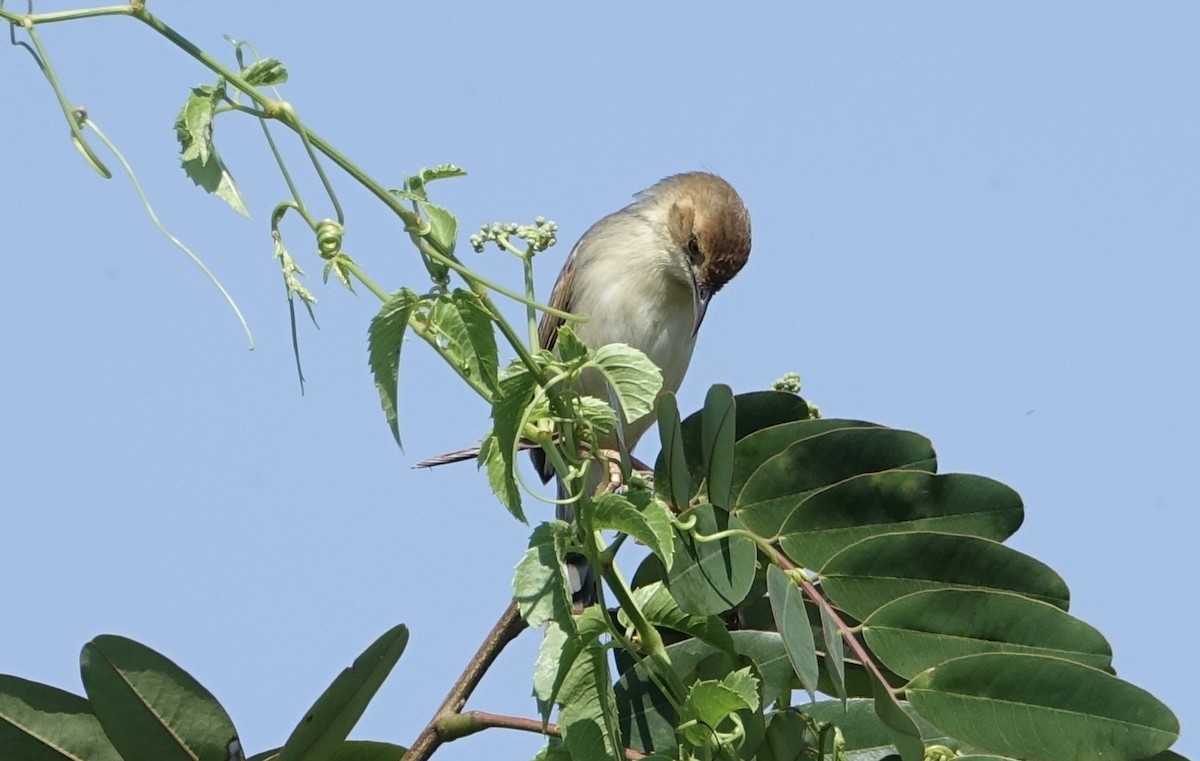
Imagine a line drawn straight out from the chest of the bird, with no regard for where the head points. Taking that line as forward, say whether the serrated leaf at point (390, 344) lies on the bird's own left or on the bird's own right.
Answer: on the bird's own right

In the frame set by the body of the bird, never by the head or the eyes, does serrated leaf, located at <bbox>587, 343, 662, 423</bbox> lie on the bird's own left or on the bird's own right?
on the bird's own right

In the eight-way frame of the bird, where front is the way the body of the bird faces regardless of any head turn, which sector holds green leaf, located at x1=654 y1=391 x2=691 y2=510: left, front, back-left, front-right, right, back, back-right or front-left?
front-right

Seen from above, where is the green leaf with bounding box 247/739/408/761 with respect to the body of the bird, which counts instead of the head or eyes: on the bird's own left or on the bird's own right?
on the bird's own right

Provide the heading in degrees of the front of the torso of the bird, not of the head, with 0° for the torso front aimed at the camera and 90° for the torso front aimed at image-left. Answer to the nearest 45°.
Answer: approximately 315°

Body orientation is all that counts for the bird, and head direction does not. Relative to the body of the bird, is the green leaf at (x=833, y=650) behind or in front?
in front

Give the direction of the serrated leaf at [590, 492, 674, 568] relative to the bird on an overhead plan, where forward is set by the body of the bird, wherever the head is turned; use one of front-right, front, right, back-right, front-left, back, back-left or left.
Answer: front-right
